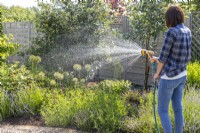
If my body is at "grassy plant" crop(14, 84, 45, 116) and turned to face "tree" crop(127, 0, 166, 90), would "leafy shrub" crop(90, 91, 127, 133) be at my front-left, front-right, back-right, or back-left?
front-right

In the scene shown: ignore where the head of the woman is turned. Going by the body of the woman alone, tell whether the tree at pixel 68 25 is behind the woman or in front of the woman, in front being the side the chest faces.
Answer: in front

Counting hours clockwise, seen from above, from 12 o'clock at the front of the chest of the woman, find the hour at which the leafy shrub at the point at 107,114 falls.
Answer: The leafy shrub is roughly at 12 o'clock from the woman.

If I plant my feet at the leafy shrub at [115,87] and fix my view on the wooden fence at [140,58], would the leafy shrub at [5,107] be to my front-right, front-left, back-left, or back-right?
back-left

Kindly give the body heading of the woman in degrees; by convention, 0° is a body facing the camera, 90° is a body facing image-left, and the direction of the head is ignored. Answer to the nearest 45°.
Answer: approximately 135°

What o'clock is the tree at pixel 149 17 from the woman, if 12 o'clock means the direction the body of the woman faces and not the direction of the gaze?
The tree is roughly at 1 o'clock from the woman.

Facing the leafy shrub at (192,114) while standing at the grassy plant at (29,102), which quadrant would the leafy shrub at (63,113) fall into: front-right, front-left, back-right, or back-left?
front-right

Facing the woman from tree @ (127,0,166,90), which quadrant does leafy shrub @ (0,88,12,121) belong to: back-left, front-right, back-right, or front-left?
front-right

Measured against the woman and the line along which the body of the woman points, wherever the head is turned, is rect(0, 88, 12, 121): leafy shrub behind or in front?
in front
